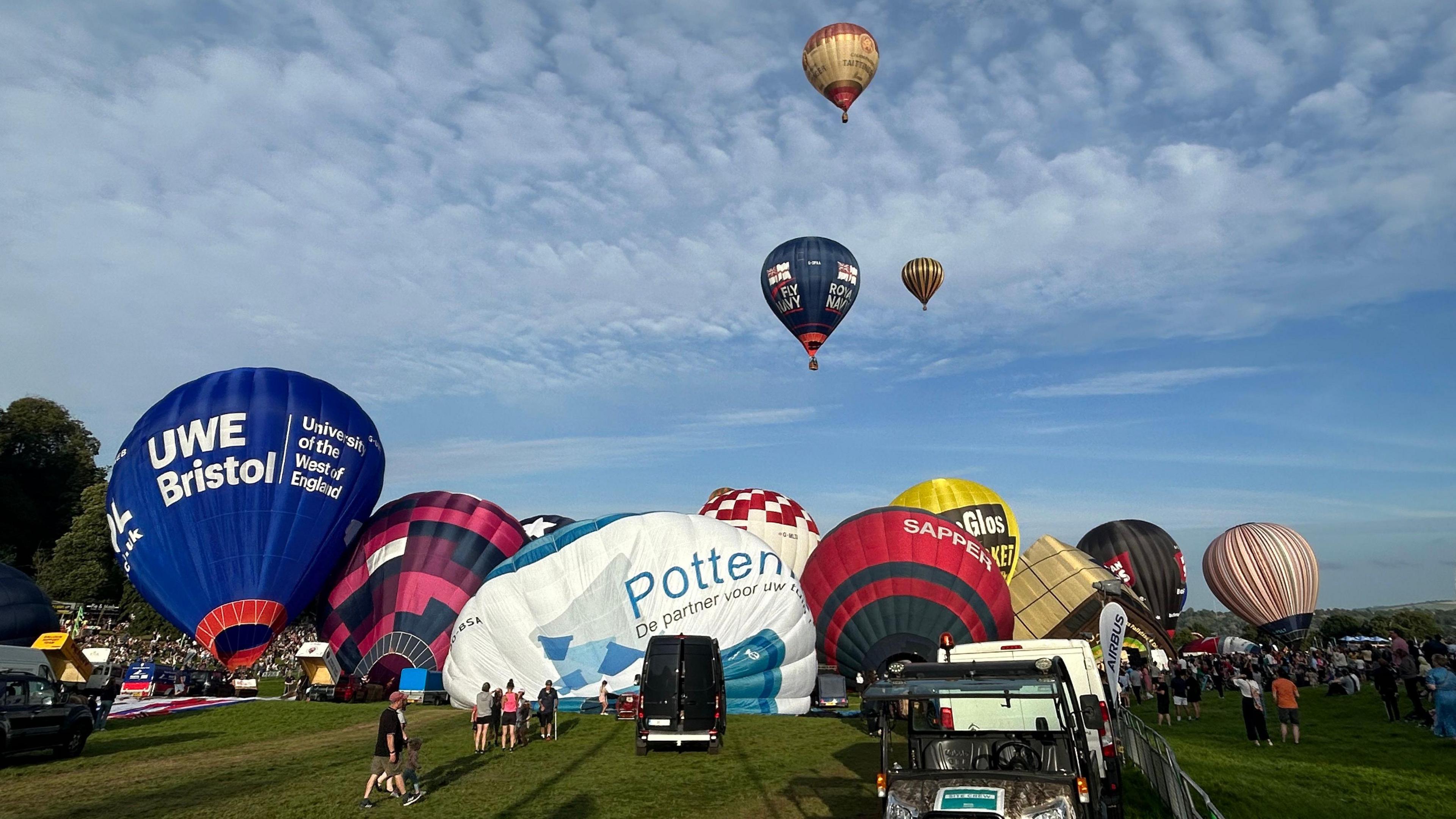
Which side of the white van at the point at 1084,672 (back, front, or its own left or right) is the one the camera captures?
back

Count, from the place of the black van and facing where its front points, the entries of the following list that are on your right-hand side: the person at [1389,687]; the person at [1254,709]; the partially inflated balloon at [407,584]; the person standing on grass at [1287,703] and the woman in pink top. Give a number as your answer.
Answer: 3

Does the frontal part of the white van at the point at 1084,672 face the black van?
no

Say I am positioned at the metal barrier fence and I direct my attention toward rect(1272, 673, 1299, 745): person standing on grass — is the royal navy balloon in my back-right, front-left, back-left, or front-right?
front-left

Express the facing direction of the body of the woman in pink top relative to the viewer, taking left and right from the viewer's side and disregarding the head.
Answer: facing away from the viewer

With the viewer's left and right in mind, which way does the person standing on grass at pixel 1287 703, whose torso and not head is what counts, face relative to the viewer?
facing away from the viewer

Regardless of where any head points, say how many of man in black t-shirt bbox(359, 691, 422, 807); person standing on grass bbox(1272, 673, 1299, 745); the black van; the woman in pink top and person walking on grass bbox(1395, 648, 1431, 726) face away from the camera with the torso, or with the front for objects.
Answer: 3

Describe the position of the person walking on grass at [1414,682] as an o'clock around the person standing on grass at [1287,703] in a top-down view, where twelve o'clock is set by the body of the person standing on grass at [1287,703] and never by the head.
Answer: the person walking on grass at [1414,682] is roughly at 1 o'clock from the person standing on grass at [1287,703].

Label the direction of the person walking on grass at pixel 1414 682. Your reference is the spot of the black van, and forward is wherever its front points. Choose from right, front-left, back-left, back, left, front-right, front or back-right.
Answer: right

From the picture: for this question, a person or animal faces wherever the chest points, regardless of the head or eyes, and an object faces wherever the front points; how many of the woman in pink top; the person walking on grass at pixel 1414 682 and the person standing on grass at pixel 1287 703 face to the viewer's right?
0

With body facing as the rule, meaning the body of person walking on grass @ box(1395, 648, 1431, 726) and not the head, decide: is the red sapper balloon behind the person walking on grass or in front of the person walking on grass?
in front

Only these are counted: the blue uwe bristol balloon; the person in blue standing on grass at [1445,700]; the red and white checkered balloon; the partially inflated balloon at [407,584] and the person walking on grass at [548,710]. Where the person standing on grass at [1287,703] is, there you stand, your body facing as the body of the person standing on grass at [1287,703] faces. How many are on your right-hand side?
1

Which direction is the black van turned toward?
away from the camera
